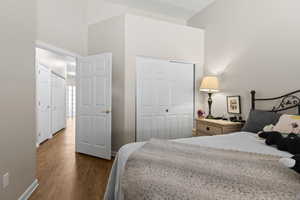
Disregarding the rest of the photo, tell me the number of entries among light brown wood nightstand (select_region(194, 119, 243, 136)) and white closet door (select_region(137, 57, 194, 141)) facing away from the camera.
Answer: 0

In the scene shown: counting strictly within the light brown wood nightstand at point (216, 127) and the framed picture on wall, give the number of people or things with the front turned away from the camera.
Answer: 0

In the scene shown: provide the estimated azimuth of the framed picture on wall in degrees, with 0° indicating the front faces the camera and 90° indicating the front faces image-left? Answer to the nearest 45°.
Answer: approximately 45°

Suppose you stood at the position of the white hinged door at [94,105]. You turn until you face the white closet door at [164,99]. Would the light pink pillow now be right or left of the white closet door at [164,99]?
right

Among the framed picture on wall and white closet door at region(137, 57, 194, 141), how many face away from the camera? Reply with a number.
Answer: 0

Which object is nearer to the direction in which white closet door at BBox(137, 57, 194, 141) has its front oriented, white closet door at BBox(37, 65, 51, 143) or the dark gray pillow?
the dark gray pillow

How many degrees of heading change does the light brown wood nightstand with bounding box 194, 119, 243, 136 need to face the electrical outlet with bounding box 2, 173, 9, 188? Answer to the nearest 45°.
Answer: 0° — it already faces it

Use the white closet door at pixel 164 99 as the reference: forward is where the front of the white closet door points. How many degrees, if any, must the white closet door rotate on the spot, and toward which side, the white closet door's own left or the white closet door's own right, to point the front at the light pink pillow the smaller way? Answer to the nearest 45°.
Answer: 0° — it already faces it

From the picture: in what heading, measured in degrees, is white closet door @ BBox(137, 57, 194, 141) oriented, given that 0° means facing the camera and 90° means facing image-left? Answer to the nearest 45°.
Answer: approximately 315°

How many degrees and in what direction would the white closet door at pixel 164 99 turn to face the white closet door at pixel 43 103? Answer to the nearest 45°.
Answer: approximately 135° to its right

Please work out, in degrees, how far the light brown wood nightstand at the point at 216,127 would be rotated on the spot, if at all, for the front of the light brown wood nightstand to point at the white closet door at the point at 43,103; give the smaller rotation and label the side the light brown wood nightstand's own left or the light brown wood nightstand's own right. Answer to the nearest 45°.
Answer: approximately 45° to the light brown wood nightstand's own right

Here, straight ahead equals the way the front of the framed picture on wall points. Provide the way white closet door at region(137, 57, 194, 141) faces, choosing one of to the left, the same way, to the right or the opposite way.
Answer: to the left
